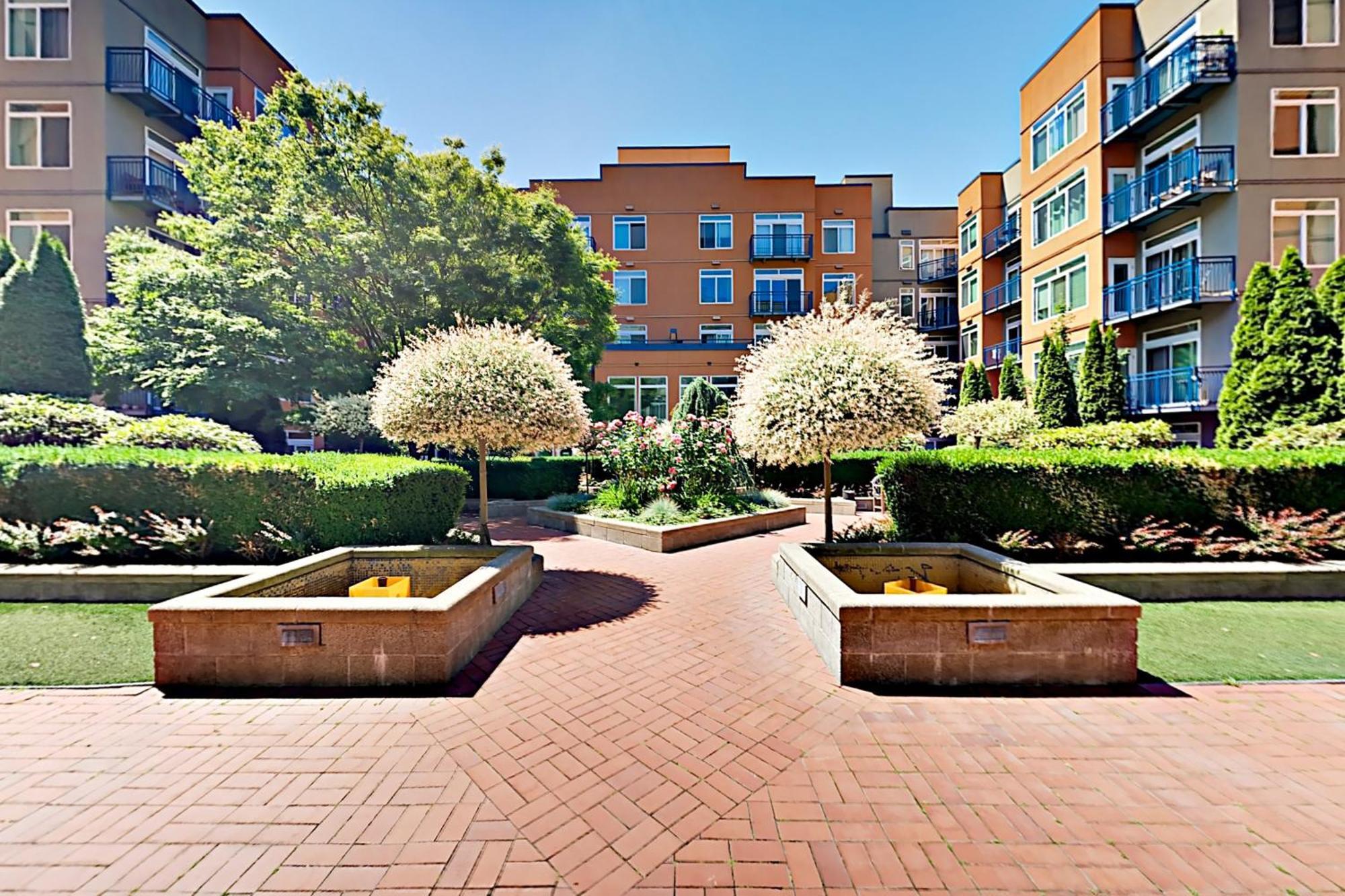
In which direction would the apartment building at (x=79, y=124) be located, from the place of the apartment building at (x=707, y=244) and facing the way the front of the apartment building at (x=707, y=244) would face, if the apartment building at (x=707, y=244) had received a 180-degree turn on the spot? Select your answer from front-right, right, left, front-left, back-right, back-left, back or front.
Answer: back-left

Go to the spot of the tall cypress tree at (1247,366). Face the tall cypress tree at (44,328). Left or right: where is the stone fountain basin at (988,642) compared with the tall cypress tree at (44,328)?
left

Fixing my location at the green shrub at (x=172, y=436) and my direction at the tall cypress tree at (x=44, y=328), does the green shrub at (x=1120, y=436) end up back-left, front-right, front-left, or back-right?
back-right

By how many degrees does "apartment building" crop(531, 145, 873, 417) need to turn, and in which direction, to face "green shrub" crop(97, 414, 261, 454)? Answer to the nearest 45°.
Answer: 0° — it already faces it

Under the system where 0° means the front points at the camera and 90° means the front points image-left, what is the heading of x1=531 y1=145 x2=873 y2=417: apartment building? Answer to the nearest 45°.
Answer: approximately 0°

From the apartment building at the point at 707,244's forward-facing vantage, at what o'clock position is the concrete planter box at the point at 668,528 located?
The concrete planter box is roughly at 12 o'clock from the apartment building.

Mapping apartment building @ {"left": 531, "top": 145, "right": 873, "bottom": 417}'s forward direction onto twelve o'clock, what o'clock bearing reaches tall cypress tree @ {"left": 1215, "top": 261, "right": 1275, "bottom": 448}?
The tall cypress tree is roughly at 11 o'clock from the apartment building.

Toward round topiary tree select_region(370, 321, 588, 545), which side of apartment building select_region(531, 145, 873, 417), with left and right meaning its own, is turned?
front

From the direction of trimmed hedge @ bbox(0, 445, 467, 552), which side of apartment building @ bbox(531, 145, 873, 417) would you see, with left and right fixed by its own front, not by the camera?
front

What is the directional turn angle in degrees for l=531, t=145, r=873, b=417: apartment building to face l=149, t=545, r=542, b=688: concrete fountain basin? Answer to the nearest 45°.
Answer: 0° — it already faces it

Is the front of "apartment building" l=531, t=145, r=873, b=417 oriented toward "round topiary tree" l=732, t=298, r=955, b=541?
yes
